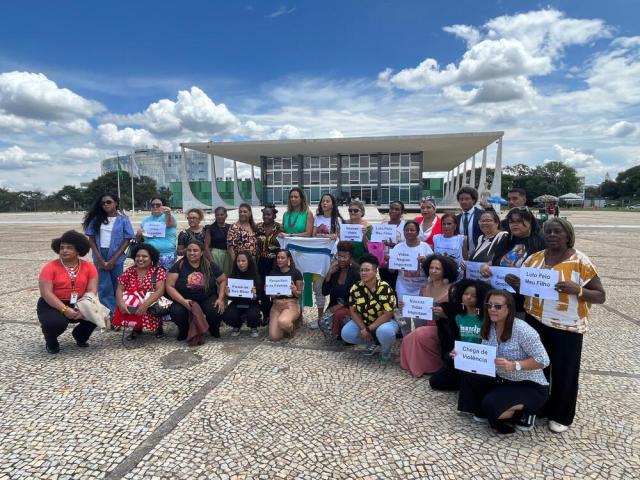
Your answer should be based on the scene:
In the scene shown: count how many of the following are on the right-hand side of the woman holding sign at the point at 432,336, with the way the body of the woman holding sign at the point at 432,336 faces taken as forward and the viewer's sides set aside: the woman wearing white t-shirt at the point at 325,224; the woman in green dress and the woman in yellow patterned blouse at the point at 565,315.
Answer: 2

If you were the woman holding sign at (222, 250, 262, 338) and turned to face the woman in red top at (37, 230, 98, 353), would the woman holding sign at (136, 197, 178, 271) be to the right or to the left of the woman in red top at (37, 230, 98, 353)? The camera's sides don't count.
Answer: right

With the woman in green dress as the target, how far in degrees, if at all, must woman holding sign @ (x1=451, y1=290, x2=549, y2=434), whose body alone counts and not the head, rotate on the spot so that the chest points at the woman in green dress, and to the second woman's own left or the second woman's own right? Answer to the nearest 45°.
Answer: approximately 90° to the second woman's own right

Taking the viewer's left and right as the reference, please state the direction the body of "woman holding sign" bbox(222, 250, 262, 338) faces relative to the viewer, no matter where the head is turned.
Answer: facing the viewer

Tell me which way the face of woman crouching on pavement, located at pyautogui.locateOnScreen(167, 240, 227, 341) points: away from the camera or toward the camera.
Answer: toward the camera

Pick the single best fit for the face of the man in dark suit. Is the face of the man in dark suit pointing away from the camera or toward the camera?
toward the camera

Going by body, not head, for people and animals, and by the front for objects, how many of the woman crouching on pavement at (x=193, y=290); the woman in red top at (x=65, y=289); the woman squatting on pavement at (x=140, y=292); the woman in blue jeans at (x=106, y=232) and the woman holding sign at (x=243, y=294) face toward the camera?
5

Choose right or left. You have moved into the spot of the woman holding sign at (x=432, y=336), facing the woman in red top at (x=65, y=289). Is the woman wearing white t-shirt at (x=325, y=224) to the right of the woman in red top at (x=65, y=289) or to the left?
right

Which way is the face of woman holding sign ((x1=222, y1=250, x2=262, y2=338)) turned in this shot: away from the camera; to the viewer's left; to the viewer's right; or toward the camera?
toward the camera

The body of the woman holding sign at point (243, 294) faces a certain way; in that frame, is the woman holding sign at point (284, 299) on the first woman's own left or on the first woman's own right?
on the first woman's own left

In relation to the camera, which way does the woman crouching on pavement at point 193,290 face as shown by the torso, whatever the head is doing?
toward the camera

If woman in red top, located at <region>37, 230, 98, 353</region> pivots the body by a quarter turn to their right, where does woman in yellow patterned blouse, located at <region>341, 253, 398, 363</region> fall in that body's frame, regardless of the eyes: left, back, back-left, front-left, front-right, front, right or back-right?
back-left

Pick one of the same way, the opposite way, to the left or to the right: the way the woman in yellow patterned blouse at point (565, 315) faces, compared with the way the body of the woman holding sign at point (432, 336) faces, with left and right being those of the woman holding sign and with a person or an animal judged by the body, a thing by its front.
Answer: the same way

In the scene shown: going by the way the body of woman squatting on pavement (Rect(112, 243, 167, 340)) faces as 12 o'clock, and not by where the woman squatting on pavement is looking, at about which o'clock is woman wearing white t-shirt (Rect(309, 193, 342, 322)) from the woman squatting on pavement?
The woman wearing white t-shirt is roughly at 9 o'clock from the woman squatting on pavement.

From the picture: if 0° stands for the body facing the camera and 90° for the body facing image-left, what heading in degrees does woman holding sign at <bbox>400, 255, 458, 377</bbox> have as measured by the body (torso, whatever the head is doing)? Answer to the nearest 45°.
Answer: approximately 45°

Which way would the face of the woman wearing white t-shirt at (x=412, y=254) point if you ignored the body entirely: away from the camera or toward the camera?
toward the camera

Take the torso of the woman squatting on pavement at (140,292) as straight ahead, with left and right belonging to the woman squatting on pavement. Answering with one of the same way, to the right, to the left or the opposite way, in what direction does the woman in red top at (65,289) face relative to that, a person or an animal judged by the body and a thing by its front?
the same way

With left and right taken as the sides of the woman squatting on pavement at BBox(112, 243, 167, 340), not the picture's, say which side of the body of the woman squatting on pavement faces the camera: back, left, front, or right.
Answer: front

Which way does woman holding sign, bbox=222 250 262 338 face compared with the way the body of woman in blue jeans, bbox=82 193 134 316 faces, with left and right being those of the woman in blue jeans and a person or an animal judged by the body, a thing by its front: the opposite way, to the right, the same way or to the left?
the same way
